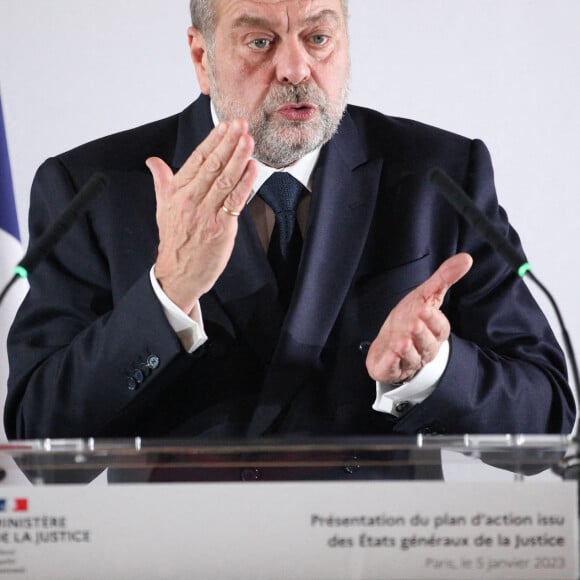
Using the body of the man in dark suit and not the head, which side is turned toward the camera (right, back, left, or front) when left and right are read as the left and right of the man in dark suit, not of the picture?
front

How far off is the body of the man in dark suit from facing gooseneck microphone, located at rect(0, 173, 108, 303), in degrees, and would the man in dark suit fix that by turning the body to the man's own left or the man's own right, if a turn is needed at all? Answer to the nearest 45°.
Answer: approximately 45° to the man's own right

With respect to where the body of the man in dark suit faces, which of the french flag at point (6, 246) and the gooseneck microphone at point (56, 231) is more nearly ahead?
the gooseneck microphone

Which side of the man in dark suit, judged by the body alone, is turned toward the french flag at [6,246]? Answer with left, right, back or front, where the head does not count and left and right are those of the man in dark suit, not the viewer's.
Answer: right

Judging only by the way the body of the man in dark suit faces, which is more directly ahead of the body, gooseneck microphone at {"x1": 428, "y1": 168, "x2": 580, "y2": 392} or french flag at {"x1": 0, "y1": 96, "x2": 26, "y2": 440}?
the gooseneck microphone

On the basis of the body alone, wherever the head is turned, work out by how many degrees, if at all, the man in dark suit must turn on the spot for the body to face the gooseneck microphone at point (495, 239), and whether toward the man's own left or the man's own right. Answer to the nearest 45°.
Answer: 0° — they already face it

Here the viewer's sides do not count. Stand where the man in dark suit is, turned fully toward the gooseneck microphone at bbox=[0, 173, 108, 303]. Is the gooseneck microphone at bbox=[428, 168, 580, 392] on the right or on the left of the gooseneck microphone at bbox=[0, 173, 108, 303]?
left
